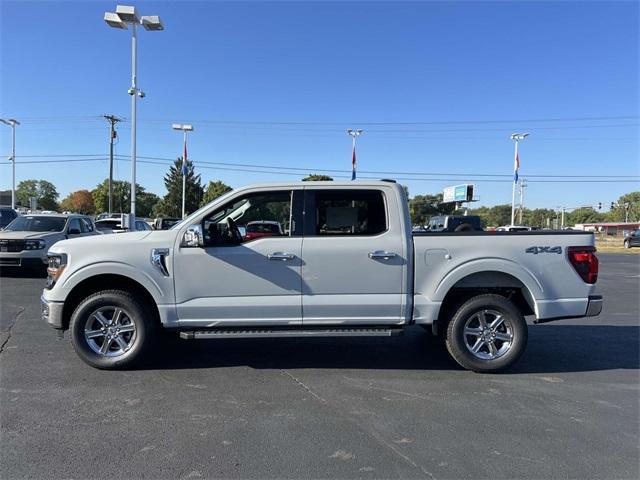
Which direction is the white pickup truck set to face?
to the viewer's left

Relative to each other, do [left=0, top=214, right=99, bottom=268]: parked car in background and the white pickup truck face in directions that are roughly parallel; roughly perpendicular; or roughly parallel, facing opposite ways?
roughly perpendicular

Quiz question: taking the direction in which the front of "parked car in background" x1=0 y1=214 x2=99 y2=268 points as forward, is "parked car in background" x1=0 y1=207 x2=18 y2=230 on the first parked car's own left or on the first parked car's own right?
on the first parked car's own right

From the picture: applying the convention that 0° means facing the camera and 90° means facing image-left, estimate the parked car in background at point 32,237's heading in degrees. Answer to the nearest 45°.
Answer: approximately 45°

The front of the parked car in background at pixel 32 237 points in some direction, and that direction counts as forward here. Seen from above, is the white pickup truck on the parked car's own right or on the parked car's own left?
on the parked car's own left

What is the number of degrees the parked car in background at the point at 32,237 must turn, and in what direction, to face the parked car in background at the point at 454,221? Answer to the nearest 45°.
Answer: approximately 135° to its left
